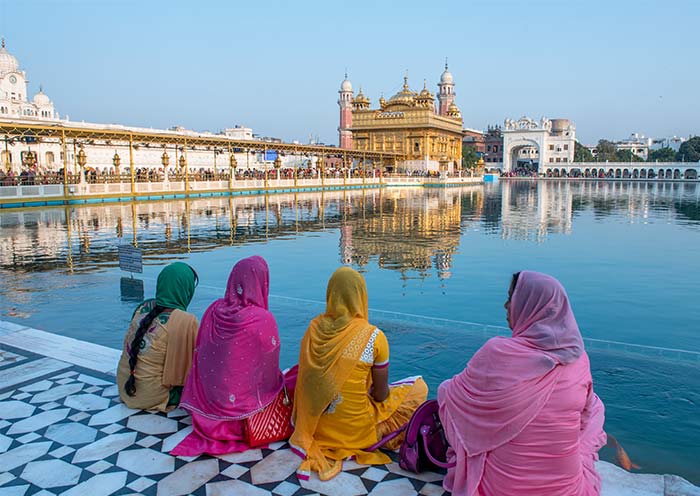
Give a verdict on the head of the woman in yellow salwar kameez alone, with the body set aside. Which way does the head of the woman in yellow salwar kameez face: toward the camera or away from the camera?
away from the camera

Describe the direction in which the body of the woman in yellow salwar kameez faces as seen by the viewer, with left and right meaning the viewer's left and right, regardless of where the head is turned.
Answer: facing away from the viewer and to the right of the viewer

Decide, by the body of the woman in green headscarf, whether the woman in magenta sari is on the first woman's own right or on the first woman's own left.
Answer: on the first woman's own right

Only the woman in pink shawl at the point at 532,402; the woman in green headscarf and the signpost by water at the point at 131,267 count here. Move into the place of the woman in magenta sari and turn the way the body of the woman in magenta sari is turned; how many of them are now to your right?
1

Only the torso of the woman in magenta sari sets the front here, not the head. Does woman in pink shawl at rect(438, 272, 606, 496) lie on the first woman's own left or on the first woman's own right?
on the first woman's own right

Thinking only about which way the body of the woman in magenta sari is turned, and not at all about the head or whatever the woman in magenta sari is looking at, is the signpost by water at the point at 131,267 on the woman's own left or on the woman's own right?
on the woman's own left

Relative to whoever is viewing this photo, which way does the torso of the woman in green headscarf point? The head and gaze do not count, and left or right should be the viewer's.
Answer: facing away from the viewer and to the right of the viewer

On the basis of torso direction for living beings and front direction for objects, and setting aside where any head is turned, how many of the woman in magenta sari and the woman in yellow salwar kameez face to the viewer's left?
0

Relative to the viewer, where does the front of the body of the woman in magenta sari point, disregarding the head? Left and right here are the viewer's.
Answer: facing away from the viewer and to the right of the viewer

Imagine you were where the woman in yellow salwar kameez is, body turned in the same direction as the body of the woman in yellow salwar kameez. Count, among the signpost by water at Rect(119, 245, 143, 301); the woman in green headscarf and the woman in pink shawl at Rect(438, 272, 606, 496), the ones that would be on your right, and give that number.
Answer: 1

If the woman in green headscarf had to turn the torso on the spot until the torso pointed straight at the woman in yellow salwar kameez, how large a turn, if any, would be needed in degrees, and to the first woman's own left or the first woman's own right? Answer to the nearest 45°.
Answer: approximately 90° to the first woman's own right

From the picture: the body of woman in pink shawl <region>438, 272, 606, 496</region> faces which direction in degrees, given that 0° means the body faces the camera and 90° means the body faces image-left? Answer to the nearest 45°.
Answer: approximately 180°
